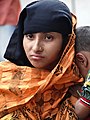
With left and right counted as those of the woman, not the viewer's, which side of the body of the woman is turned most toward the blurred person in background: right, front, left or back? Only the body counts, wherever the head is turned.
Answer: back

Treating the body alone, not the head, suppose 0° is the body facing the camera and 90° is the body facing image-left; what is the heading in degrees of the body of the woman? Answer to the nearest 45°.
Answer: approximately 0°
